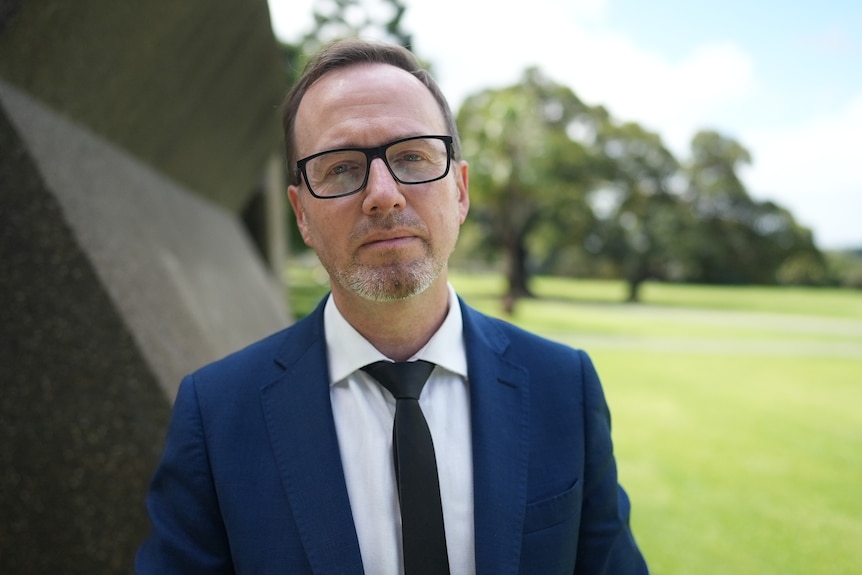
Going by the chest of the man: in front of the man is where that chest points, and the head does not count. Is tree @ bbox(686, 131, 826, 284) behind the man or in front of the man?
behind

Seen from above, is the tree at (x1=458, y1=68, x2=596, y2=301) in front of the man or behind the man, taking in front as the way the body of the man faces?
behind

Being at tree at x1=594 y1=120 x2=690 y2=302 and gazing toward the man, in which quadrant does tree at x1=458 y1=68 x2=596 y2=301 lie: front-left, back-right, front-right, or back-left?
front-right

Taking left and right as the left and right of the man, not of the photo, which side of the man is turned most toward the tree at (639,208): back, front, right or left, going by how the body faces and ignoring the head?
back

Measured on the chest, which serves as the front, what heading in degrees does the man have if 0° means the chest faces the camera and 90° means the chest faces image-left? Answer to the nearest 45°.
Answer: approximately 0°
